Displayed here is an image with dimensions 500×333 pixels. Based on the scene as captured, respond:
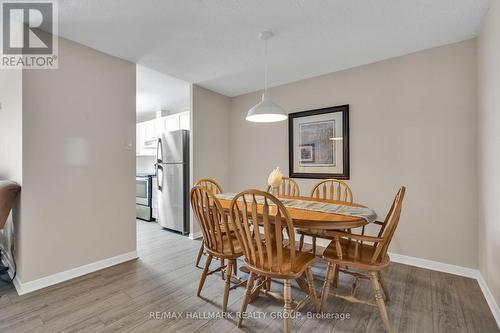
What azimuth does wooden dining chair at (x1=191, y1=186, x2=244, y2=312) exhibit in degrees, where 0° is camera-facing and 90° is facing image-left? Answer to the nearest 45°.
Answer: approximately 225°

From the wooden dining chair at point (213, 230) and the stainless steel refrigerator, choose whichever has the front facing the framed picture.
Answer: the wooden dining chair

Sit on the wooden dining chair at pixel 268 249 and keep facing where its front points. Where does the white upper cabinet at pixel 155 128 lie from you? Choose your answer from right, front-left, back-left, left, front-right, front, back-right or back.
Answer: left

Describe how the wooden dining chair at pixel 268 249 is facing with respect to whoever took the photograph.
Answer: facing away from the viewer and to the right of the viewer

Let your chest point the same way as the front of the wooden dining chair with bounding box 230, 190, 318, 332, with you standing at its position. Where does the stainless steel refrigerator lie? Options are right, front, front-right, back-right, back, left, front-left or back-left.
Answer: left
